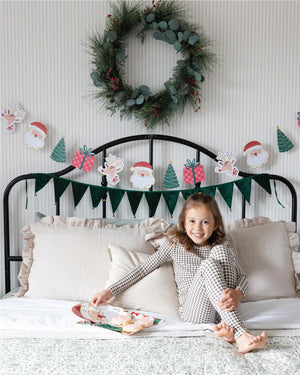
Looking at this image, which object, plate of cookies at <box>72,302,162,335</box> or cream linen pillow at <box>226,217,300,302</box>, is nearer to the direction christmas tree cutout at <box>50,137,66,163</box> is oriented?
the plate of cookies

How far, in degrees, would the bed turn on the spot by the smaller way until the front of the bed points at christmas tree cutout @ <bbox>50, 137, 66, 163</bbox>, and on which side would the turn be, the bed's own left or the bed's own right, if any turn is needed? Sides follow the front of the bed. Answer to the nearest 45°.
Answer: approximately 135° to the bed's own right

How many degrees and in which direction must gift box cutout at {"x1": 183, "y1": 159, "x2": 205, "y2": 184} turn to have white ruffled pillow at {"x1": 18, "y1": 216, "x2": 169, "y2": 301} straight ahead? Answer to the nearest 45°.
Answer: approximately 45° to its right
